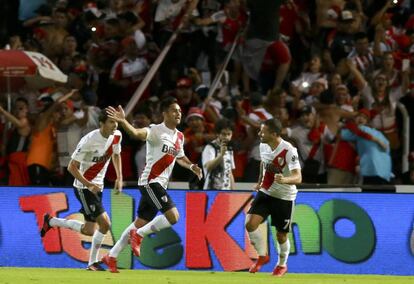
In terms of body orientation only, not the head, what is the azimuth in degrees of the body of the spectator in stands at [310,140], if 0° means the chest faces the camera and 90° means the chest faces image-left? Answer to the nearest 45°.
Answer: approximately 0°

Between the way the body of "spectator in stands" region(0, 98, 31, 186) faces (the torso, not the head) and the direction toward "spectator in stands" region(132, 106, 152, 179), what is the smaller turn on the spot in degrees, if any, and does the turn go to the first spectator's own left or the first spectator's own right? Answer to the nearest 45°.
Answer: approximately 45° to the first spectator's own left

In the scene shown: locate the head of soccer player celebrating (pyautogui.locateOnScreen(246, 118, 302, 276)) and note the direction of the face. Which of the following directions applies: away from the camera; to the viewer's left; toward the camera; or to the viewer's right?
to the viewer's left

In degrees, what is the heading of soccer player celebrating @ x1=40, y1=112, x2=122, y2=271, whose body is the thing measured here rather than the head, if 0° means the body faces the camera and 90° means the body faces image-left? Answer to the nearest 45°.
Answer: approximately 315°
